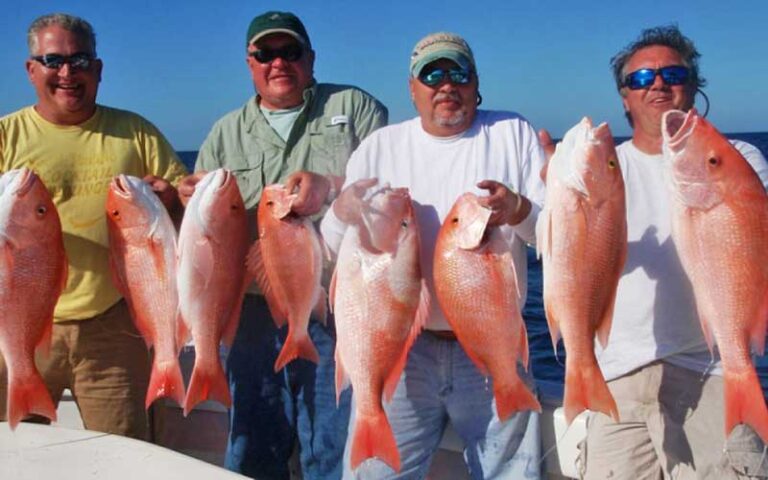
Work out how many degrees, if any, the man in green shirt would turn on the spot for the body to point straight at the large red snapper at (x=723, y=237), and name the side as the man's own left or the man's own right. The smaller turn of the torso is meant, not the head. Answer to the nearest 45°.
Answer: approximately 45° to the man's own left

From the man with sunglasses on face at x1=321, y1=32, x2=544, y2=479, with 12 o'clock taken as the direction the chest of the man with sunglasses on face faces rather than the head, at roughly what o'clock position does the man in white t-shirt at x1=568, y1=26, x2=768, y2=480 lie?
The man in white t-shirt is roughly at 9 o'clock from the man with sunglasses on face.

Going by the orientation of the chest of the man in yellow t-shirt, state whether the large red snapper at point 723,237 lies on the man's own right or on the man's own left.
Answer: on the man's own left

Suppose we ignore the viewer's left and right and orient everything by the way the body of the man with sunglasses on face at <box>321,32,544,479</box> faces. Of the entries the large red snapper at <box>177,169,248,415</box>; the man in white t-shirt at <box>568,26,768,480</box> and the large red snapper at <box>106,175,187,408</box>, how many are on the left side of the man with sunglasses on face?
1

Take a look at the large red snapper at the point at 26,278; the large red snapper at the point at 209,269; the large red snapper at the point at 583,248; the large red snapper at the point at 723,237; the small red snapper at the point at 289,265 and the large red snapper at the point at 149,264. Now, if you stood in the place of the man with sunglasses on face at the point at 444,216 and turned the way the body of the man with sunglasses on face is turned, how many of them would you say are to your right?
4

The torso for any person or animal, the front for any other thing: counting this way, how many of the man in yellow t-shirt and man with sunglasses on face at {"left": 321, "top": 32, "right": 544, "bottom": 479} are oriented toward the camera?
2

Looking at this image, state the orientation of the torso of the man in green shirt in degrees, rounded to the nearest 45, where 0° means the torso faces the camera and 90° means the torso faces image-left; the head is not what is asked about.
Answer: approximately 0°

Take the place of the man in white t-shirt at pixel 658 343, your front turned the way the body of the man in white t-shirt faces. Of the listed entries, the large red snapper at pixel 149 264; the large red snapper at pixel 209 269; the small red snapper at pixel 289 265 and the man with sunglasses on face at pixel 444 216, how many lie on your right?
4

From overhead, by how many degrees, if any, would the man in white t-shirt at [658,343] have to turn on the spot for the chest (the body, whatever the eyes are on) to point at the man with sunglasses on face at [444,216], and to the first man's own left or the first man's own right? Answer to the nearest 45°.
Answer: approximately 90° to the first man's own right

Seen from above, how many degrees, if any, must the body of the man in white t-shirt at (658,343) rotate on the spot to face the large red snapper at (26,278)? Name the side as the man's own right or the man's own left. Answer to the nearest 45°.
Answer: approximately 90° to the man's own right

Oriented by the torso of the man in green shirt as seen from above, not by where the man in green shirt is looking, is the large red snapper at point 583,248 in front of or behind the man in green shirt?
in front
